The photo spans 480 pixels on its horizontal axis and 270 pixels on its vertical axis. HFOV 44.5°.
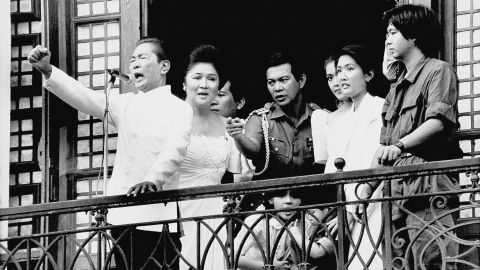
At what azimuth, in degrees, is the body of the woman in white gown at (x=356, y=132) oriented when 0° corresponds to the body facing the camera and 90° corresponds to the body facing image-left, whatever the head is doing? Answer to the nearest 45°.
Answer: approximately 45°

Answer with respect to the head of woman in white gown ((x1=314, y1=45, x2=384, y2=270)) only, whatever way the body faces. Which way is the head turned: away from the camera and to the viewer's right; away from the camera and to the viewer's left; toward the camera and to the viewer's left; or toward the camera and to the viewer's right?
toward the camera and to the viewer's left

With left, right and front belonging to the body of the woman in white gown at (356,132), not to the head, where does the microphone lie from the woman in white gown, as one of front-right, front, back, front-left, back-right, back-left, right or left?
front-right

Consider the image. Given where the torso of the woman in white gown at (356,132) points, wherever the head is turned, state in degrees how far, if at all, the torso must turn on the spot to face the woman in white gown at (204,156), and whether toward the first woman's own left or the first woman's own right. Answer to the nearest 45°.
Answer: approximately 45° to the first woman's own right
